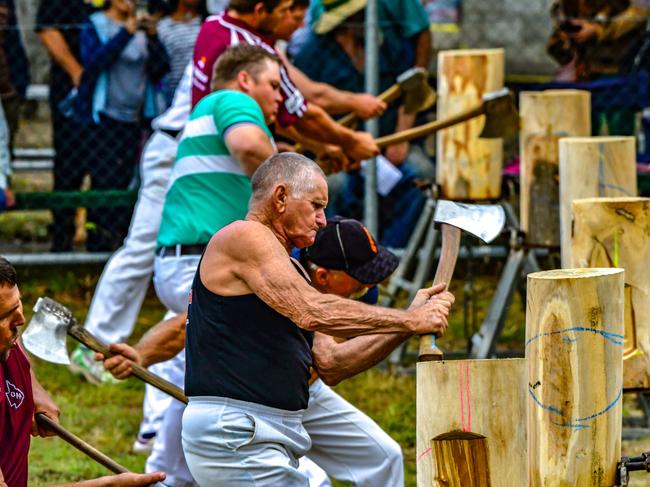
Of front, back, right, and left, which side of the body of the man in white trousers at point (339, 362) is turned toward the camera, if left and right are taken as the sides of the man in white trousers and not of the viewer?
right

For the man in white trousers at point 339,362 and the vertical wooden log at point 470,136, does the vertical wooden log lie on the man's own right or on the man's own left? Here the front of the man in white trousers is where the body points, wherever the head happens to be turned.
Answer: on the man's own left

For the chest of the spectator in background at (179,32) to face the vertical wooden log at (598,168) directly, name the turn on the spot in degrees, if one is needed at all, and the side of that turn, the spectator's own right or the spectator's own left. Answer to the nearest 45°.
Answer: approximately 45° to the spectator's own left

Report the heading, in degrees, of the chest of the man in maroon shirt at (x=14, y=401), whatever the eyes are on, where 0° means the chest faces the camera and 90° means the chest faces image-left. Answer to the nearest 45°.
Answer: approximately 315°

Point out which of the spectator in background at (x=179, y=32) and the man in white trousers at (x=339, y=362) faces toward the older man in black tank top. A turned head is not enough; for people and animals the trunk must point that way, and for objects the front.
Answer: the spectator in background

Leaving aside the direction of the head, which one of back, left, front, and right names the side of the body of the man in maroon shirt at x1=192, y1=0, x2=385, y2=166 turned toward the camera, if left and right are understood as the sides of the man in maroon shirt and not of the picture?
right

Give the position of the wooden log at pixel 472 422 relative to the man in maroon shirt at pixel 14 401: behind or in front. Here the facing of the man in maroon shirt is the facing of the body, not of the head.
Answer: in front

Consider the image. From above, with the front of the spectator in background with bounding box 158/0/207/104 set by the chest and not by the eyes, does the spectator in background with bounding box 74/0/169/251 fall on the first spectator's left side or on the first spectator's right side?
on the first spectator's right side

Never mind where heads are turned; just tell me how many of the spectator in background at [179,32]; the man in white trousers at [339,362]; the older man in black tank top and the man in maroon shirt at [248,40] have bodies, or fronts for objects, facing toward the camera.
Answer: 1

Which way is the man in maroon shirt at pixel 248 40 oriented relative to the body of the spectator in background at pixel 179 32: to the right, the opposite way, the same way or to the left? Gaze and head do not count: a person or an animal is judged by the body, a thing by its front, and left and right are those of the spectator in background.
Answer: to the left

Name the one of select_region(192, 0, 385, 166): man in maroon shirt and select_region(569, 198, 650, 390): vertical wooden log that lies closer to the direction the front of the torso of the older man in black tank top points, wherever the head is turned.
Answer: the vertical wooden log

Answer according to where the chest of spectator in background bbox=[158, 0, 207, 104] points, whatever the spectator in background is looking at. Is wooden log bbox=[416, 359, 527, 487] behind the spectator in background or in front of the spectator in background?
in front

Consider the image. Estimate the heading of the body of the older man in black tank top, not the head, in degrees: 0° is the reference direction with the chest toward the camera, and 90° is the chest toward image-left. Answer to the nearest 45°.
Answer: approximately 270°

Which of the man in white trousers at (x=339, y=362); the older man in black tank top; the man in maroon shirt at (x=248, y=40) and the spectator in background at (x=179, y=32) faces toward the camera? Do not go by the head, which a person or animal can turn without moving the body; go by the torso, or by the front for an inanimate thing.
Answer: the spectator in background

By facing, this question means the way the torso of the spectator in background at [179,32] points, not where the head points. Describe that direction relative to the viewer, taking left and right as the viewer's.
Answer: facing the viewer

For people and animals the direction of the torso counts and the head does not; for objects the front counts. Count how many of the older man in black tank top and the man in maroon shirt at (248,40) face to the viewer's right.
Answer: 2

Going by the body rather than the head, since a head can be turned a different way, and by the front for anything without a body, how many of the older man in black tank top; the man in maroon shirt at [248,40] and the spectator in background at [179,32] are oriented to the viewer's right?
2
